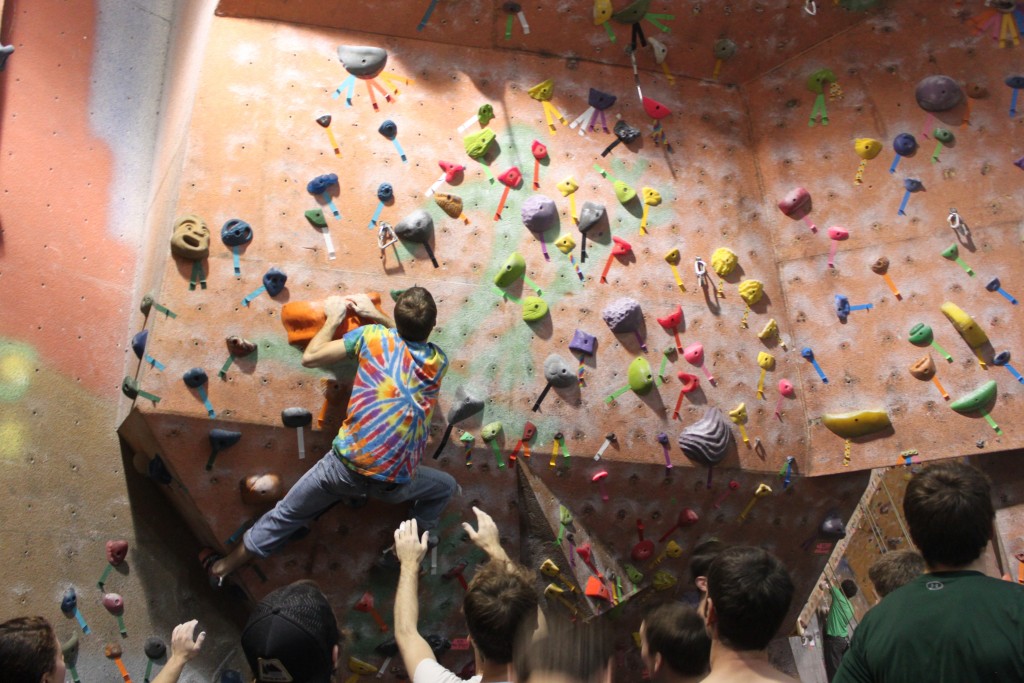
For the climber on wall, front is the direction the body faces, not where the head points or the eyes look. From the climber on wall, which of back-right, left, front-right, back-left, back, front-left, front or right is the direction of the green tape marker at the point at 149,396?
left

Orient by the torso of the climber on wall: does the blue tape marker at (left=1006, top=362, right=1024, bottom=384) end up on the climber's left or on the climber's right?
on the climber's right

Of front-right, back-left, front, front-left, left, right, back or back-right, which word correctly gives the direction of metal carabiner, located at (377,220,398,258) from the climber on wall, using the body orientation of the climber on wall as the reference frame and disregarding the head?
front

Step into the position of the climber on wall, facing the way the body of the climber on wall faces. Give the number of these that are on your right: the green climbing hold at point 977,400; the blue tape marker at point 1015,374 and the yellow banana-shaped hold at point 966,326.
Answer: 3

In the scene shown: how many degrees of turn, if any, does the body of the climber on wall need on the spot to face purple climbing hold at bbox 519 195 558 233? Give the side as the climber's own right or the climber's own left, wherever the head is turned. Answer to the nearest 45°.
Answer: approximately 45° to the climber's own right

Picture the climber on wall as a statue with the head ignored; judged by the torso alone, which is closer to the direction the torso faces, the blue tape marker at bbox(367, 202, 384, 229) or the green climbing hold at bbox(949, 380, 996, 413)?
the blue tape marker

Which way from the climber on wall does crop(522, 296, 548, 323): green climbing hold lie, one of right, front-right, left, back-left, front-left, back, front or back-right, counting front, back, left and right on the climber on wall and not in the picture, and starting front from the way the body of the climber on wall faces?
front-right

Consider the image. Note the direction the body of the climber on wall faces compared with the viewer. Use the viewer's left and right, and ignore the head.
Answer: facing away from the viewer

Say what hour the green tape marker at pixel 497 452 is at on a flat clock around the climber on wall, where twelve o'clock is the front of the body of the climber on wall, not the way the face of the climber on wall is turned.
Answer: The green tape marker is roughly at 2 o'clock from the climber on wall.

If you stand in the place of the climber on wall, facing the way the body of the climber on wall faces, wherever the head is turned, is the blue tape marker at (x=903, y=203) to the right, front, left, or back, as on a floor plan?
right

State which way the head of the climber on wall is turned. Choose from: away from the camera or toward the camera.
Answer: away from the camera

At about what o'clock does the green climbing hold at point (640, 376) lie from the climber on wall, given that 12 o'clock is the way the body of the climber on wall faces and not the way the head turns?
The green climbing hold is roughly at 2 o'clock from the climber on wall.

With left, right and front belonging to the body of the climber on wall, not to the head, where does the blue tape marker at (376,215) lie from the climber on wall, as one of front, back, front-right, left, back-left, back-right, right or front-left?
front
